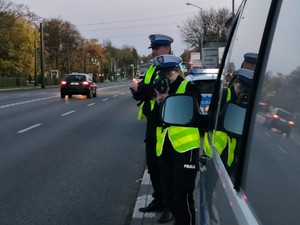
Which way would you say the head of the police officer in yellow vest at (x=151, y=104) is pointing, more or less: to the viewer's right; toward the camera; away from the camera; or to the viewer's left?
to the viewer's left

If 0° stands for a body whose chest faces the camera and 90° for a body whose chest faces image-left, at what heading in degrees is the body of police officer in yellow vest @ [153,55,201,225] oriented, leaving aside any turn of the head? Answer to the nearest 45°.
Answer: approximately 45°
